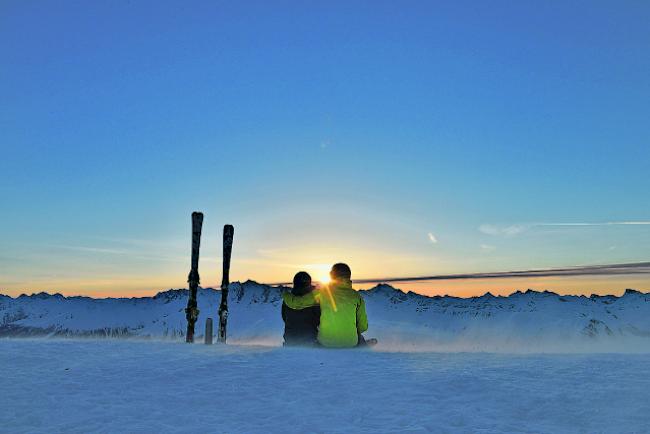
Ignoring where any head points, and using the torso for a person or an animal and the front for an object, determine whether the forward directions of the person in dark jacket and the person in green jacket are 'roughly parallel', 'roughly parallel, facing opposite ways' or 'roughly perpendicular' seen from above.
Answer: roughly parallel

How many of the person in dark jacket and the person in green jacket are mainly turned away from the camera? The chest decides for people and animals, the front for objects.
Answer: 2

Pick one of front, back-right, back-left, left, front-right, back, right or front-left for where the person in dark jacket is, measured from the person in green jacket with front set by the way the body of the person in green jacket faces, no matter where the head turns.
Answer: front-left

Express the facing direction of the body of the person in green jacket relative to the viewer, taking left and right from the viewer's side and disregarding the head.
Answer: facing away from the viewer

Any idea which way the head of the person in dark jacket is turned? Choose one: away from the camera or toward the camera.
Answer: away from the camera

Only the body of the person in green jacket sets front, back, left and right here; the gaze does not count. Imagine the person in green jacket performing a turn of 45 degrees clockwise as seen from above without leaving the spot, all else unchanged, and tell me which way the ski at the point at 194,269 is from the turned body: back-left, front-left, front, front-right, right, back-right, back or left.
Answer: left

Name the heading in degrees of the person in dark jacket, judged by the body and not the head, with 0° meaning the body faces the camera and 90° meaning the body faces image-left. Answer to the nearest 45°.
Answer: approximately 180°

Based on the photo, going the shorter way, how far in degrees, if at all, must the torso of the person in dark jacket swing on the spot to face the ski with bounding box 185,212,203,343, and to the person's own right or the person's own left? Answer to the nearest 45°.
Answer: approximately 45° to the person's own left

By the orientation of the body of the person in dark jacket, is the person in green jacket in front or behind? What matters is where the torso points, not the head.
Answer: behind
